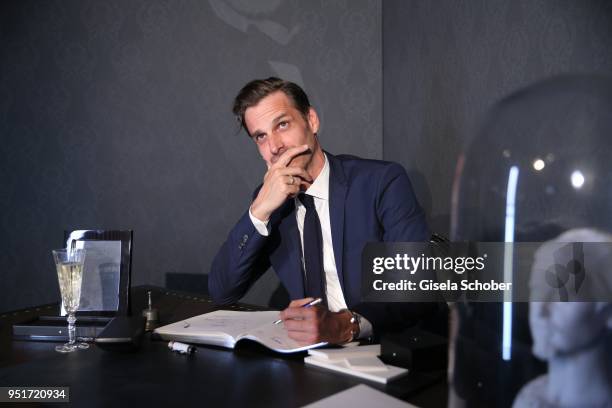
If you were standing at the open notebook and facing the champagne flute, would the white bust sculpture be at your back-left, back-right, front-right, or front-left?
back-left

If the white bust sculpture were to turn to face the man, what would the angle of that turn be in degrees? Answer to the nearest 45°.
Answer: approximately 90° to its right

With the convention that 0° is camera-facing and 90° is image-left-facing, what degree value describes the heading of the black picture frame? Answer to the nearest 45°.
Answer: approximately 0°

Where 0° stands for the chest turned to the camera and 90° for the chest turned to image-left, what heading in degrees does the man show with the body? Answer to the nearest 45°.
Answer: approximately 45°

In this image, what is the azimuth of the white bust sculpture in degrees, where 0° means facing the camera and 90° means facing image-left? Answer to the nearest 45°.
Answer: approximately 45°
